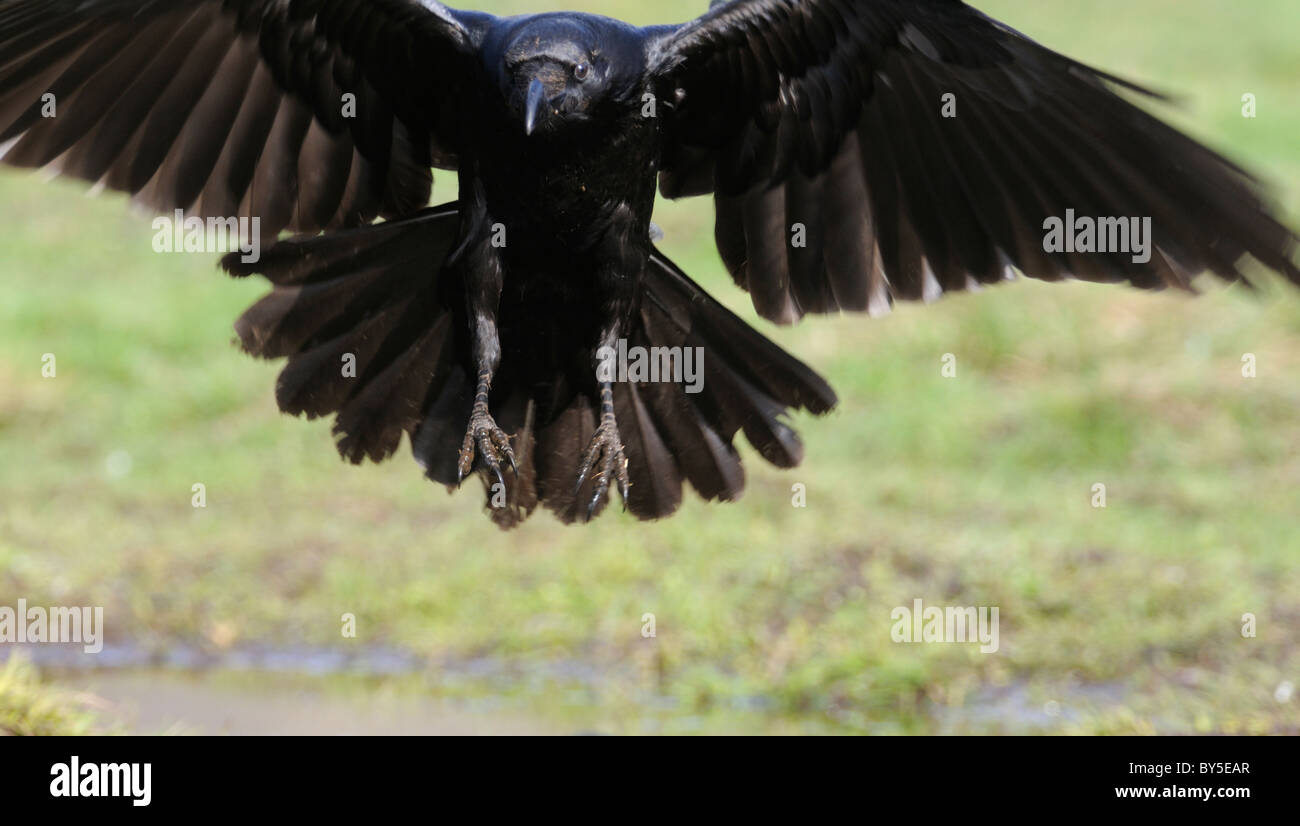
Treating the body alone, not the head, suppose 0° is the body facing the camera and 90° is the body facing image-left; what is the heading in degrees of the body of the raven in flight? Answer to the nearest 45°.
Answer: approximately 0°
